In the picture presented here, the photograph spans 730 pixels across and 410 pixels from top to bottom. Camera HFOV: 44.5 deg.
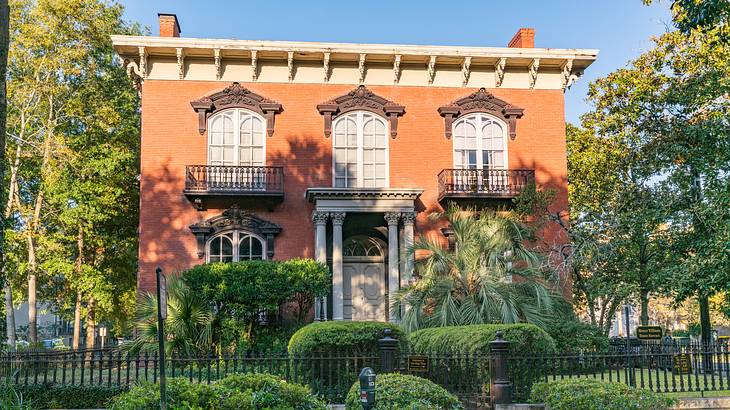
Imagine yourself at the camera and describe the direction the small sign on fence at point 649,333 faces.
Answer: facing the viewer

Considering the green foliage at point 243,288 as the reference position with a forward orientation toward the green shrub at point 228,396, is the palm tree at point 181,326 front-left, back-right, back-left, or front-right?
front-right

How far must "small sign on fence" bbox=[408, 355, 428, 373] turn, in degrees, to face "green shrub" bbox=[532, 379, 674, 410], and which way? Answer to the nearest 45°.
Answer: approximately 45° to its left

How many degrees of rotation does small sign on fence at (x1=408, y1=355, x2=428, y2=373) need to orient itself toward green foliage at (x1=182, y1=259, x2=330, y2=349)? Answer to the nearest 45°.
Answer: approximately 135° to its right

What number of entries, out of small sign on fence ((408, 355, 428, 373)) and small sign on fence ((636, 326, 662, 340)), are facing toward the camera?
2

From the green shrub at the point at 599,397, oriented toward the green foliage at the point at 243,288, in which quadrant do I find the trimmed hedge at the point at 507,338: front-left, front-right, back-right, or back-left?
front-right

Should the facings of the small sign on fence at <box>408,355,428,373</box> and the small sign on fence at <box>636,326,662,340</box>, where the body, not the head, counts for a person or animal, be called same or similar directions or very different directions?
same or similar directions

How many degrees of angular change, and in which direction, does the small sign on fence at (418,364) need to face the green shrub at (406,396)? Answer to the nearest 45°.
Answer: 0° — it already faces it

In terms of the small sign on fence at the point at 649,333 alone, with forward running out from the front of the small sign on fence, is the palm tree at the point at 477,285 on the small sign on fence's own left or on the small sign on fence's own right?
on the small sign on fence's own right

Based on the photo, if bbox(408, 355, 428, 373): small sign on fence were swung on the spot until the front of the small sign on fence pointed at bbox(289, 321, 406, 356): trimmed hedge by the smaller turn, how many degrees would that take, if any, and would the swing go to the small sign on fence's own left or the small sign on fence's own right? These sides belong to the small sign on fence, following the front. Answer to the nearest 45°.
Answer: approximately 135° to the small sign on fence's own right

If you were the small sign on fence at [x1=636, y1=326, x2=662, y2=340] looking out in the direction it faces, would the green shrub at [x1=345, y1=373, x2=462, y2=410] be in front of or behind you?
in front

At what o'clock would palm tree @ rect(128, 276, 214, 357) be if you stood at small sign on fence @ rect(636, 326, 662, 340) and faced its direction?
The palm tree is roughly at 2 o'clock from the small sign on fence.

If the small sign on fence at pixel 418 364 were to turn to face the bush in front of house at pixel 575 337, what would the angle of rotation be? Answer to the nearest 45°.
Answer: approximately 135° to its left

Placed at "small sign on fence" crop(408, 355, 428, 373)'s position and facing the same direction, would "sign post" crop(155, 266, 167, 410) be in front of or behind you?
in front
